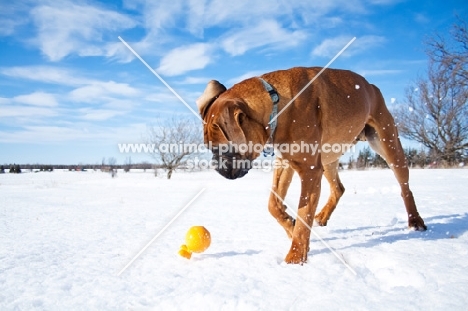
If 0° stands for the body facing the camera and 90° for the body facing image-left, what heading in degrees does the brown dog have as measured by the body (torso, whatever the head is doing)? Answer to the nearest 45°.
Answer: approximately 45°
